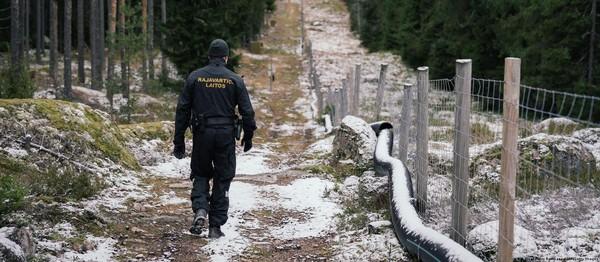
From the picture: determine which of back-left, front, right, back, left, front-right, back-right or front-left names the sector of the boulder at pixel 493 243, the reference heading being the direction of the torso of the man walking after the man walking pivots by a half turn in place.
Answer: front-left

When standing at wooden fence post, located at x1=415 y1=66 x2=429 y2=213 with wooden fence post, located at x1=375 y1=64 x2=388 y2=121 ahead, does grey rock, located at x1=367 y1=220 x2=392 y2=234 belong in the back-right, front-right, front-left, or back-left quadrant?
back-left

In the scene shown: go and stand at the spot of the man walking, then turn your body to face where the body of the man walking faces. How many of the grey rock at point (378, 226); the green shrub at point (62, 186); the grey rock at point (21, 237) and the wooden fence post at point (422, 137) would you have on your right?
2

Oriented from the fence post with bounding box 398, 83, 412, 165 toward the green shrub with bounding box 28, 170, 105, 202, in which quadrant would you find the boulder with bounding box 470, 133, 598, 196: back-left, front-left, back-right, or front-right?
back-left

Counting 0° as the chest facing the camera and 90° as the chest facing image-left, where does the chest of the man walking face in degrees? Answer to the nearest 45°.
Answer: approximately 180°

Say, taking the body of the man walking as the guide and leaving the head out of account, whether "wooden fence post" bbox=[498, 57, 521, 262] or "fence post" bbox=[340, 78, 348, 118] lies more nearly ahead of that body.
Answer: the fence post

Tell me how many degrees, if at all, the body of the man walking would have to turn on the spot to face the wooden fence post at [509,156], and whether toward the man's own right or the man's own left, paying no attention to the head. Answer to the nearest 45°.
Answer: approximately 135° to the man's own right
